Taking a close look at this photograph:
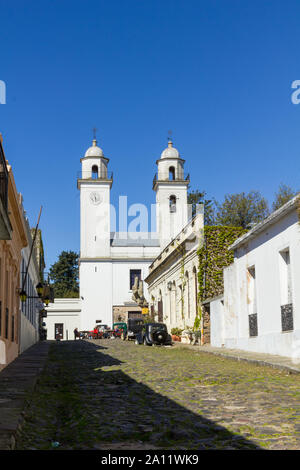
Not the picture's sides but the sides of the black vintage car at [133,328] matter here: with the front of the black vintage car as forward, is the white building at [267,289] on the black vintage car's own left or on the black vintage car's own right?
on the black vintage car's own left

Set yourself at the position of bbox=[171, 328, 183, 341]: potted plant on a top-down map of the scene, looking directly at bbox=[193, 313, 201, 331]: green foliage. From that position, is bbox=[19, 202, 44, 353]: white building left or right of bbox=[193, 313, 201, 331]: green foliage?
right

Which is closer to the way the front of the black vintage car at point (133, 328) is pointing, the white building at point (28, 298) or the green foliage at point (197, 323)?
the white building

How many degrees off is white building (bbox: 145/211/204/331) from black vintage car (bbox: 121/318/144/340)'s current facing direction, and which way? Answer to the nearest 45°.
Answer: approximately 90° to its left

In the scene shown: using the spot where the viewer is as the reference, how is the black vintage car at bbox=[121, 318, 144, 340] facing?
facing the viewer and to the left of the viewer
